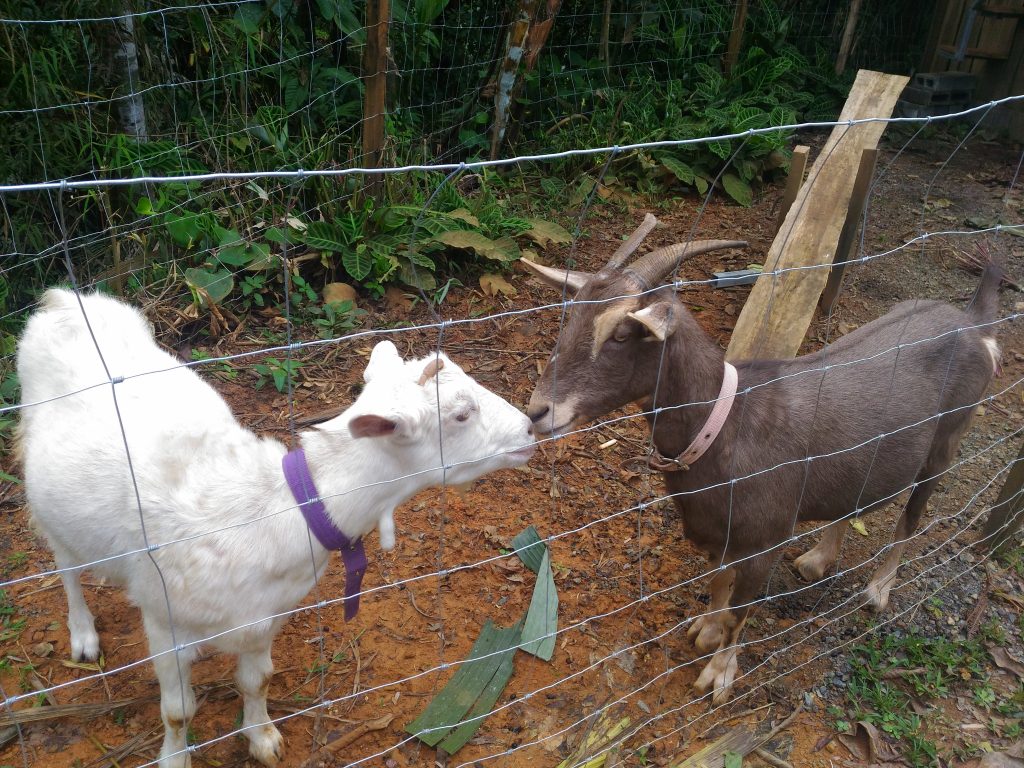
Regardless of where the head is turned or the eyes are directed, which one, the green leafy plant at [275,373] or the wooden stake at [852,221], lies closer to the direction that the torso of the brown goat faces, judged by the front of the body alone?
the green leafy plant

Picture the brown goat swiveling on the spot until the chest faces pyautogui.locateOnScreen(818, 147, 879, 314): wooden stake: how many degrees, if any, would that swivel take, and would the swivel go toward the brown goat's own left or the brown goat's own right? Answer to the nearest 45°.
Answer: approximately 135° to the brown goat's own right

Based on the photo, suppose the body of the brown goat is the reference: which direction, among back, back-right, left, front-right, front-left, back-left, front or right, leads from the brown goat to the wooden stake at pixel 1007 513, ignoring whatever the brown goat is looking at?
back

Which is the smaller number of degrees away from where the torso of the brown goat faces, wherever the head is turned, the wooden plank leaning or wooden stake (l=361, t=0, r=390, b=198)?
the wooden stake

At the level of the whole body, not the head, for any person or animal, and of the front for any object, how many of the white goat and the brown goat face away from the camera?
0

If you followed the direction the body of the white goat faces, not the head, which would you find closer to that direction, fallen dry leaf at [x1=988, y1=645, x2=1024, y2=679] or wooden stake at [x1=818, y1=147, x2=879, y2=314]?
the fallen dry leaf

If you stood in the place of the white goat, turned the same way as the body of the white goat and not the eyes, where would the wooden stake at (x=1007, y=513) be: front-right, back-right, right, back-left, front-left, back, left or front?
front-left

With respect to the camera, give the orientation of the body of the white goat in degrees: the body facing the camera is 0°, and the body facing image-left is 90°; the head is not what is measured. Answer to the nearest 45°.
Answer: approximately 315°

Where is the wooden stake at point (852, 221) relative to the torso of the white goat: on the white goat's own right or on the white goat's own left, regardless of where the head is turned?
on the white goat's own left

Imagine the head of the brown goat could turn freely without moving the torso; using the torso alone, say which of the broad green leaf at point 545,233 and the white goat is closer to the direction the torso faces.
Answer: the white goat

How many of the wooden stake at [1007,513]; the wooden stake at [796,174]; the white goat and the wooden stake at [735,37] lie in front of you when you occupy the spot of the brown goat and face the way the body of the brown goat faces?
1

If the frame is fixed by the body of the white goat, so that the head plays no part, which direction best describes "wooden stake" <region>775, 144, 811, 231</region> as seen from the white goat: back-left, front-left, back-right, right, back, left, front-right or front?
left

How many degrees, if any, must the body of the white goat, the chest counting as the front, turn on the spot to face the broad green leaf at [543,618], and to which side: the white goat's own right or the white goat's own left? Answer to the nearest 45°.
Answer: approximately 45° to the white goat's own left

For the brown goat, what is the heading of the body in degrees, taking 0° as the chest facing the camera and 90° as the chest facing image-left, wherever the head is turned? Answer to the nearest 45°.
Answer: approximately 45°
